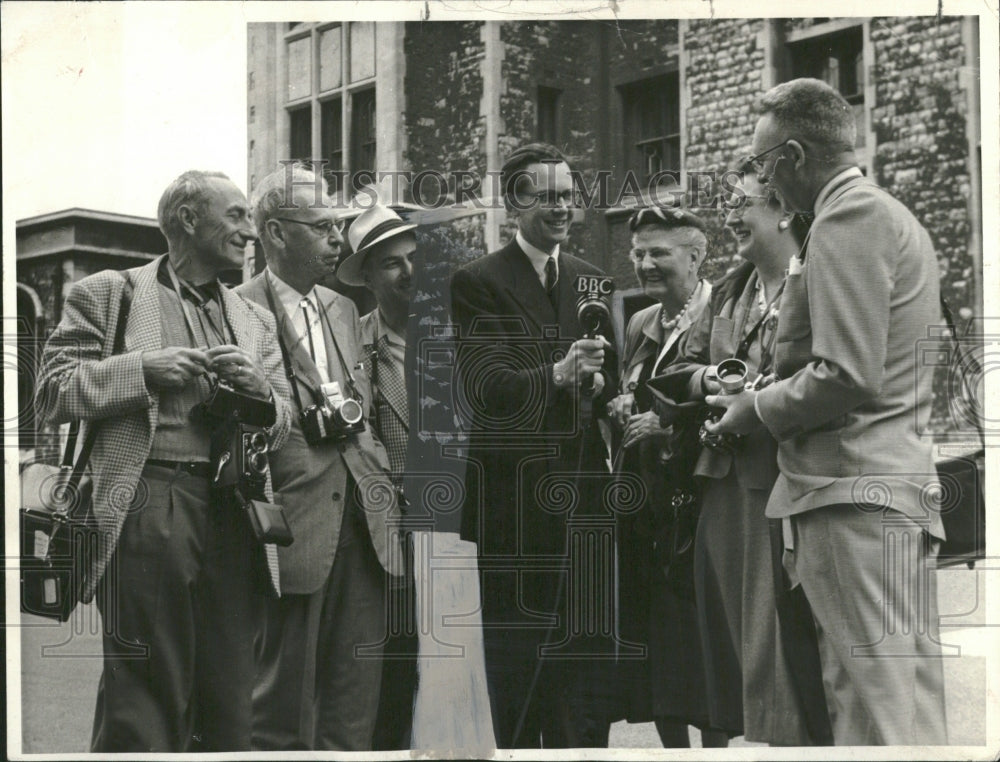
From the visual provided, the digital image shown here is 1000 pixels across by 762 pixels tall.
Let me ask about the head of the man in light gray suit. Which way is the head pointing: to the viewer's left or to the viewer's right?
to the viewer's left

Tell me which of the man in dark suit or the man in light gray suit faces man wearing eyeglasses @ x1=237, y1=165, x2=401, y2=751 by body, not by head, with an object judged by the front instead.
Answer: the man in light gray suit

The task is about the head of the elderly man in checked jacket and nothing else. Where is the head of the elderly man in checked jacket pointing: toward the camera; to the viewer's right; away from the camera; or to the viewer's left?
to the viewer's right

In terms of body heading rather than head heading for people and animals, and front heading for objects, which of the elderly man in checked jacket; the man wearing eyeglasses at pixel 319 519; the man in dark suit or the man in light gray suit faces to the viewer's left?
the man in light gray suit

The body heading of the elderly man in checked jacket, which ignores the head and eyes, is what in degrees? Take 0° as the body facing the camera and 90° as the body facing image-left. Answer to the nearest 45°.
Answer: approximately 315°

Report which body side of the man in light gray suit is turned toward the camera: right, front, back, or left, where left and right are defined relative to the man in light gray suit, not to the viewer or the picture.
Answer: left

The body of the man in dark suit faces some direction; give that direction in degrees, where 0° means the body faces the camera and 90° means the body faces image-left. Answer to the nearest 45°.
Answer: approximately 315°

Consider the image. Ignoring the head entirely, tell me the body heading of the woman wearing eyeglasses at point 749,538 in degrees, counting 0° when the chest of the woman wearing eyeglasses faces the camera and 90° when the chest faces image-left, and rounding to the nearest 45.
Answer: approximately 45°
